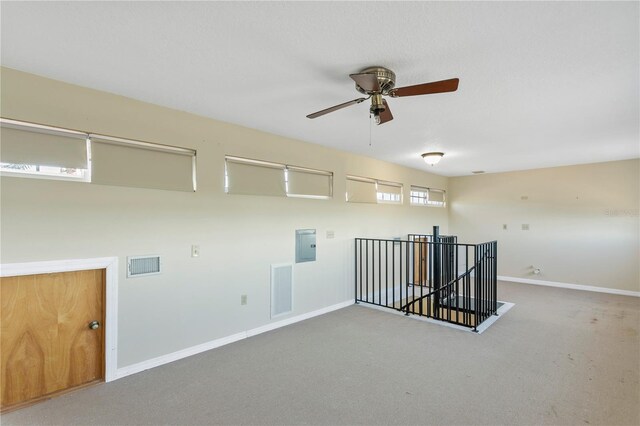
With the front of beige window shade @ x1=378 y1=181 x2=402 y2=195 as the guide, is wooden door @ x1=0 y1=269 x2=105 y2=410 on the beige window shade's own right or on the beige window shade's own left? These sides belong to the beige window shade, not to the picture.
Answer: on the beige window shade's own right

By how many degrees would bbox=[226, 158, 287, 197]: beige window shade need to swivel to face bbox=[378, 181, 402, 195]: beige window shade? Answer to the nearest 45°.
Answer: approximately 90° to its left

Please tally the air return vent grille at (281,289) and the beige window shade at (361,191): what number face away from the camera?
0

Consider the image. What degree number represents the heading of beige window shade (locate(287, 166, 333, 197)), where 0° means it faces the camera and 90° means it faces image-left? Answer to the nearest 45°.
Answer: approximately 315°

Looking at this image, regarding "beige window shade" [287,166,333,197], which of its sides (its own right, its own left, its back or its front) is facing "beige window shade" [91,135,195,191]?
right

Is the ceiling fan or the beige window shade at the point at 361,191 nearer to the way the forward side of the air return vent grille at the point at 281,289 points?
the ceiling fan

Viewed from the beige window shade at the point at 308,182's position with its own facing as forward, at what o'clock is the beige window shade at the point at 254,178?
the beige window shade at the point at 254,178 is roughly at 3 o'clock from the beige window shade at the point at 308,182.

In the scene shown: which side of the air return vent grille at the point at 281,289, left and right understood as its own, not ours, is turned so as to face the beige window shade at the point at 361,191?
left

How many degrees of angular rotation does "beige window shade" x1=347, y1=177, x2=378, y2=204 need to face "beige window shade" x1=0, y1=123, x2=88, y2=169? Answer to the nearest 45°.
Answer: approximately 90° to its right

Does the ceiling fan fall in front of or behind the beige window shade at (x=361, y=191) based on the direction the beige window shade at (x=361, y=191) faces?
in front

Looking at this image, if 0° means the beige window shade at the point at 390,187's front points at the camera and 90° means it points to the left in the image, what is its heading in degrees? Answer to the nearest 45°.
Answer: approximately 315°

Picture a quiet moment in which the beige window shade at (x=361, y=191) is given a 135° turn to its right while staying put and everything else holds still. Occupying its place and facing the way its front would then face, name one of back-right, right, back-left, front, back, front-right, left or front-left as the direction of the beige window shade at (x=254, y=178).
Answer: front-left

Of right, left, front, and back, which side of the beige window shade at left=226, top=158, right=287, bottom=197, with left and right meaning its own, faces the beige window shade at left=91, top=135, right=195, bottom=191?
right
